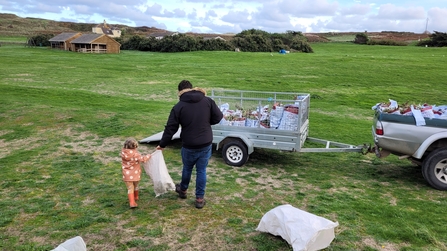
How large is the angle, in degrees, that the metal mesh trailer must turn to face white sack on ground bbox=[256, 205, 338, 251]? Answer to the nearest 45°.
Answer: approximately 90° to its right

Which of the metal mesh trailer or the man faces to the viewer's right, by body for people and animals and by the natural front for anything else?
the metal mesh trailer

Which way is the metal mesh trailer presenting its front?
to the viewer's right

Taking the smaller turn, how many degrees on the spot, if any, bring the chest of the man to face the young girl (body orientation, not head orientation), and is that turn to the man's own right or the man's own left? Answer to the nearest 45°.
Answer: approximately 90° to the man's own left

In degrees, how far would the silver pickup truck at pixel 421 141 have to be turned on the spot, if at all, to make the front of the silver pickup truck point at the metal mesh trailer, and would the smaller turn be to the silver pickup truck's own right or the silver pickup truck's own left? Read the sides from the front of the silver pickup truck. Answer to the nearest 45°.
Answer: approximately 180°

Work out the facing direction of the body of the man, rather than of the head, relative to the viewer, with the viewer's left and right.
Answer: facing away from the viewer

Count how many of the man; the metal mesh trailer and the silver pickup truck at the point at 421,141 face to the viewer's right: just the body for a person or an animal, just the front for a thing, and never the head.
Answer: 2

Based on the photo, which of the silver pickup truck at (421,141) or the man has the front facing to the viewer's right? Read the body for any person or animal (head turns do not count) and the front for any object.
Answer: the silver pickup truck

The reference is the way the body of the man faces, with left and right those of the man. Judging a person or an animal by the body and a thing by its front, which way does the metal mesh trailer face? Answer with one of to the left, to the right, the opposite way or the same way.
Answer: to the right

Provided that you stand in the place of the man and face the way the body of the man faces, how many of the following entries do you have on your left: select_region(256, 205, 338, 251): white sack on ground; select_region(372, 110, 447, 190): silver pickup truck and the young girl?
1

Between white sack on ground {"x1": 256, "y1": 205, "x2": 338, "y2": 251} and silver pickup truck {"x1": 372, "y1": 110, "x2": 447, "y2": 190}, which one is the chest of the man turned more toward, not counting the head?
the silver pickup truck

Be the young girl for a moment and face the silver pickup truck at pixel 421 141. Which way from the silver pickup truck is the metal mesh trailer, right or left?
left

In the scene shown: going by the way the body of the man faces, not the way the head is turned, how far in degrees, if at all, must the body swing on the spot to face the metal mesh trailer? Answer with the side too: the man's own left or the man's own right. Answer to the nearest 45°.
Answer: approximately 45° to the man's own right

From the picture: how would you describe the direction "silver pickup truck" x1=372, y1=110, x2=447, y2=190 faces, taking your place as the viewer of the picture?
facing to the right of the viewer

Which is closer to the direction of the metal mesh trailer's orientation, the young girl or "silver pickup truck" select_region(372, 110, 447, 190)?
the silver pickup truck
